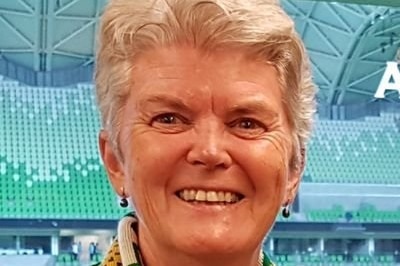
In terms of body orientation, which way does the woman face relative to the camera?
toward the camera

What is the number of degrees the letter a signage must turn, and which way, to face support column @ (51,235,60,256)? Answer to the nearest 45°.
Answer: approximately 45° to its right

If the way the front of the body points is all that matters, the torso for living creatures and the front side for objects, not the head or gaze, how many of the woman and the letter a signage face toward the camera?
2

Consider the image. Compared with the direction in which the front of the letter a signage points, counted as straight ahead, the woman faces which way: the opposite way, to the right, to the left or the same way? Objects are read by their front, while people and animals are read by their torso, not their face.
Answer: the same way

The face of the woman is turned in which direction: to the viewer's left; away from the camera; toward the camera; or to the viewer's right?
toward the camera

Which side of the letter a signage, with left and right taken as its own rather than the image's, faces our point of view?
front

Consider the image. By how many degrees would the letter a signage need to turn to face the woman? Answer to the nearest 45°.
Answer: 0° — it already faces them

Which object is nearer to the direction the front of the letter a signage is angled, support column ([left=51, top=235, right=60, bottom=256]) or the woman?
the woman

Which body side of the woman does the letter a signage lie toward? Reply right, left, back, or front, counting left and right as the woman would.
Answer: back

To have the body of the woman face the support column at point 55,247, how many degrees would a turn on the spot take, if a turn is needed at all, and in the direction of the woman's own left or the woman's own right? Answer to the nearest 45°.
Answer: approximately 180°
